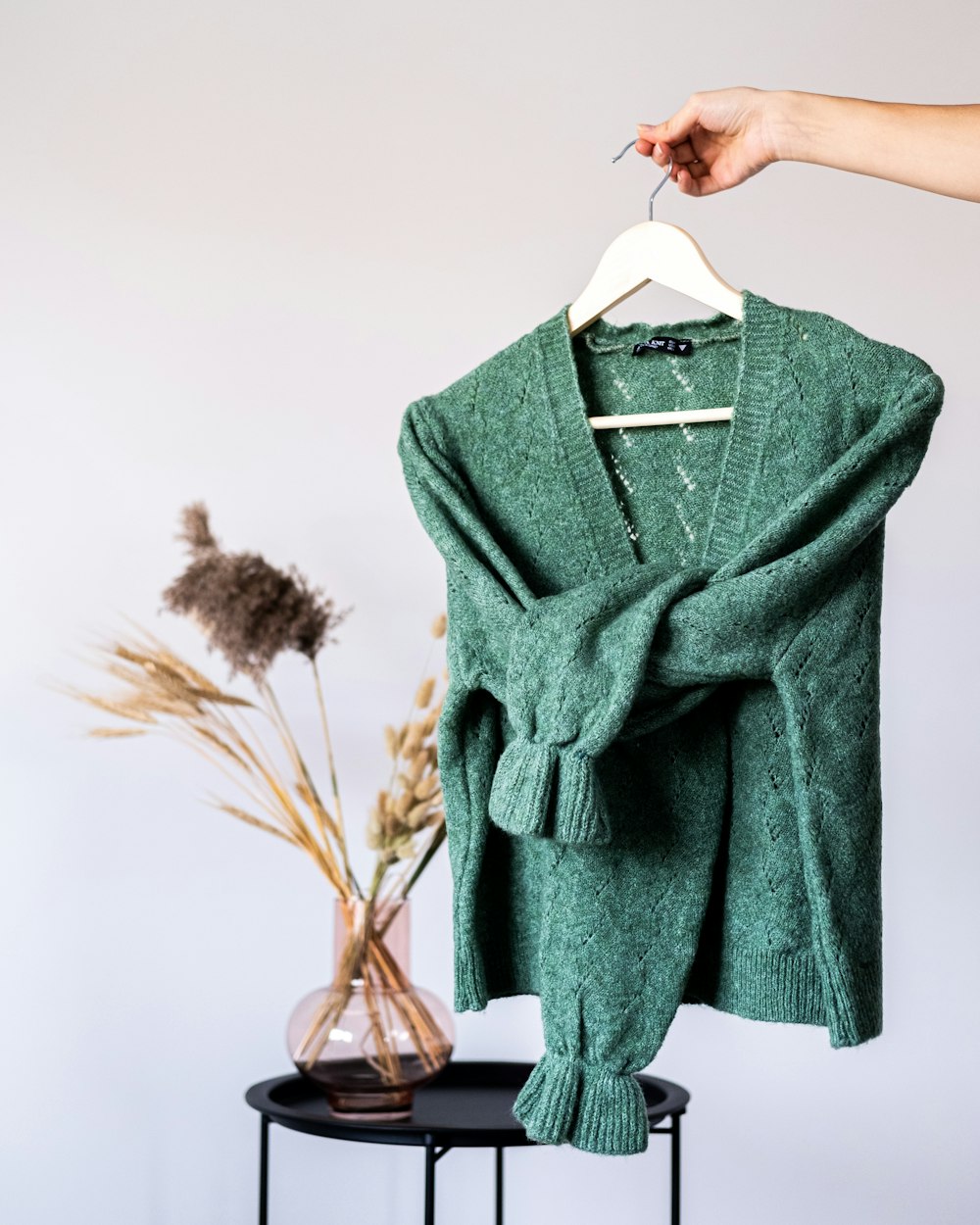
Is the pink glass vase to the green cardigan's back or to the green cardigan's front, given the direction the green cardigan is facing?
to the back

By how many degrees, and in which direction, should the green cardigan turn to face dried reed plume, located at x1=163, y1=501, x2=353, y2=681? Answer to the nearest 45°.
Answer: approximately 135° to its right

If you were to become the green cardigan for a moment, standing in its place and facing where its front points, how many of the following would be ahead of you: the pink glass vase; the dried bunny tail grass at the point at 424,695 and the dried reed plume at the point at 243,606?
0

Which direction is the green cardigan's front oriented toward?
toward the camera

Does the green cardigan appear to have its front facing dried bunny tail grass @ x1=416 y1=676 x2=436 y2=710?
no

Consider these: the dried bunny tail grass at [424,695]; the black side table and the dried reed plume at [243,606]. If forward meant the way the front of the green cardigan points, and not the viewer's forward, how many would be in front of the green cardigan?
0

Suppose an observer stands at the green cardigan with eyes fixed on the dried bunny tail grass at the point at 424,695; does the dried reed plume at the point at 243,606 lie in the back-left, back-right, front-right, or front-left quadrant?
front-left

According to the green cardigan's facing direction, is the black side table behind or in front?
behind
